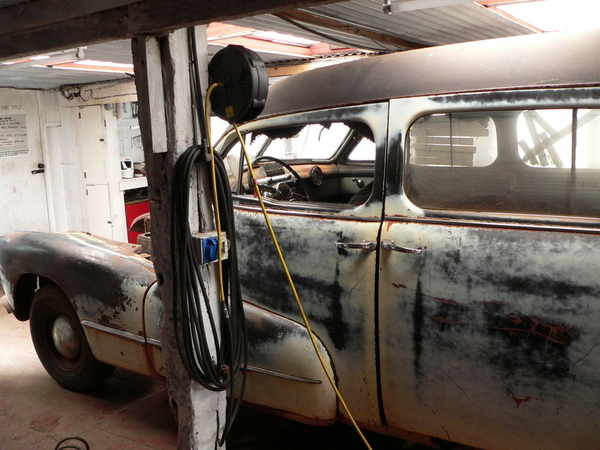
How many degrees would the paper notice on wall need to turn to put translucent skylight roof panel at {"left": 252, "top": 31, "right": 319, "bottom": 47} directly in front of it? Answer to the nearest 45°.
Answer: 0° — it already faces it

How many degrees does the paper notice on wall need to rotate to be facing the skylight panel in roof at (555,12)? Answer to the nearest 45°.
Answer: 0° — it already faces it

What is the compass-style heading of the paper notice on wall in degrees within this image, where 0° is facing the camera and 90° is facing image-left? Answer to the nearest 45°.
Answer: approximately 315°
